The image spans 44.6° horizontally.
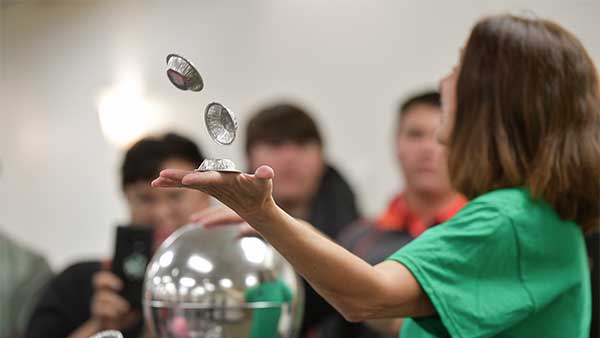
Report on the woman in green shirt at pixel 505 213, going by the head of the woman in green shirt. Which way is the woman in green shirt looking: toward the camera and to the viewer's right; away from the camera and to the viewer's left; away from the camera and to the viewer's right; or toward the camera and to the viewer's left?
away from the camera and to the viewer's left

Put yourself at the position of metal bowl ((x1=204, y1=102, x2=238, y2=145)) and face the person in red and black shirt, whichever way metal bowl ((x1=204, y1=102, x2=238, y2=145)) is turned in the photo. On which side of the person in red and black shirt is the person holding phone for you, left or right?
left

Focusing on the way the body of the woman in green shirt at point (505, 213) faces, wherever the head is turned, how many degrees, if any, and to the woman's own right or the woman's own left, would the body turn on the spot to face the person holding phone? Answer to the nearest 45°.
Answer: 0° — they already face them

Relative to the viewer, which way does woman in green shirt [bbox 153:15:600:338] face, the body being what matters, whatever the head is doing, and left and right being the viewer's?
facing away from the viewer and to the left of the viewer

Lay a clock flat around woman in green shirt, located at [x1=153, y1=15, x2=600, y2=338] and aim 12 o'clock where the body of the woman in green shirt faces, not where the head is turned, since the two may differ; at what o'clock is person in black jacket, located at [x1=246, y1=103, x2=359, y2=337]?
The person in black jacket is roughly at 1 o'clock from the woman in green shirt.

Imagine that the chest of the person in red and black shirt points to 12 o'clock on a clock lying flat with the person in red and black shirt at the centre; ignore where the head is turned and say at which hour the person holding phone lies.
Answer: The person holding phone is roughly at 2 o'clock from the person in red and black shirt.

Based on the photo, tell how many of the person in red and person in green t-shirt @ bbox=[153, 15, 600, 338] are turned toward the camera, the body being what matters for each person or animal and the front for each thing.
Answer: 1

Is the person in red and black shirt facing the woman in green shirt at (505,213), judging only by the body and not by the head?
yes

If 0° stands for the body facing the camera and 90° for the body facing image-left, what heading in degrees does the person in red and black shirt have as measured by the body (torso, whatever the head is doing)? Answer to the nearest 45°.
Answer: approximately 0°
